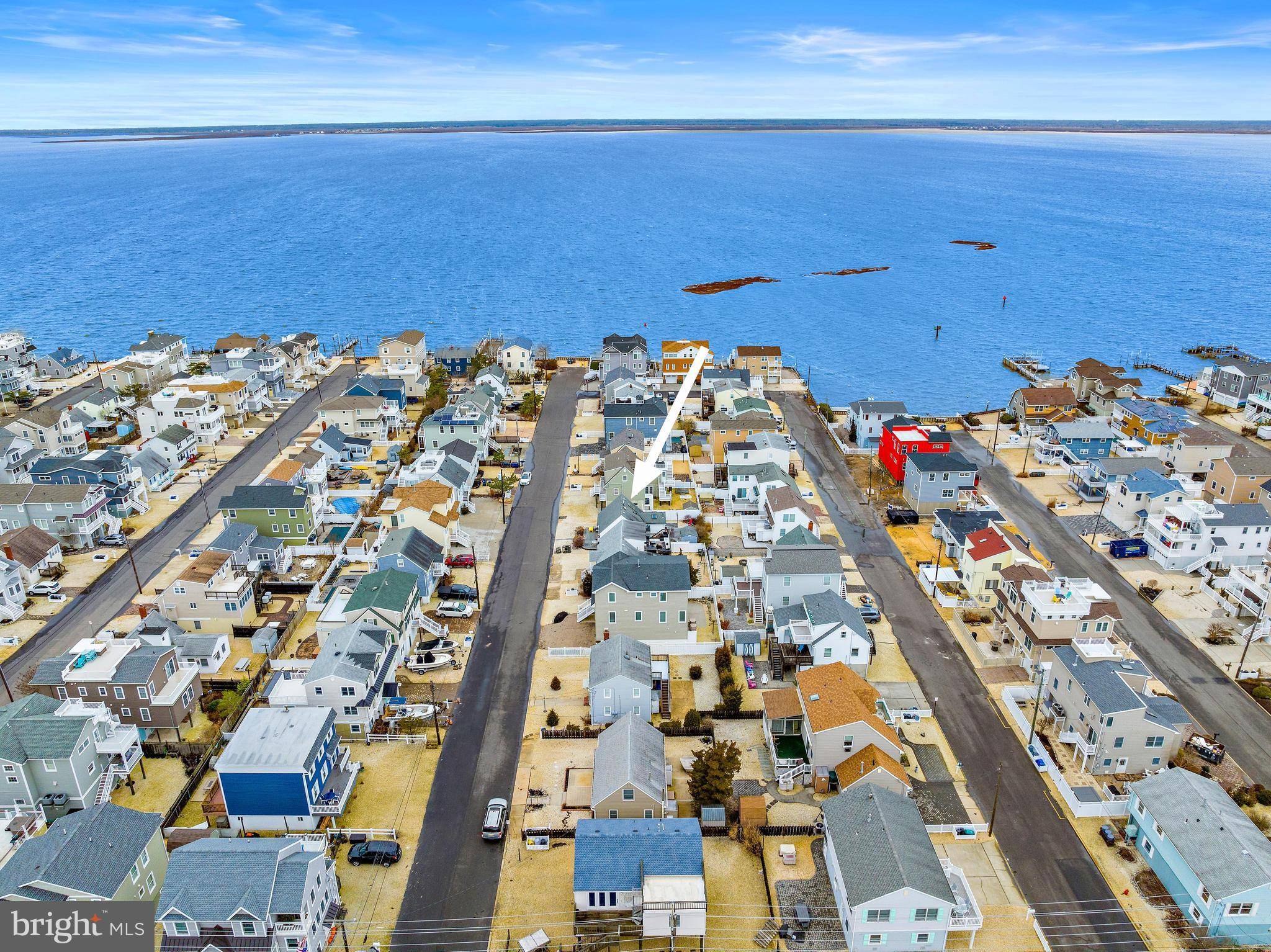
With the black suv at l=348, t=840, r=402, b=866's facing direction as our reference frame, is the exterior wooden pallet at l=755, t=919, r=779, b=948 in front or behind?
behind

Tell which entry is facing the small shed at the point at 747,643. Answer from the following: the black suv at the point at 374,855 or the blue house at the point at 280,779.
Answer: the blue house

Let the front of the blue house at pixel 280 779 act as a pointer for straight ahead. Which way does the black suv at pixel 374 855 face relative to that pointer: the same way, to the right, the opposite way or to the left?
the opposite way

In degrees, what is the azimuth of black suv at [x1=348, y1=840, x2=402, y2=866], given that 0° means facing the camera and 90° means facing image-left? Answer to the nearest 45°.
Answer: approximately 90°

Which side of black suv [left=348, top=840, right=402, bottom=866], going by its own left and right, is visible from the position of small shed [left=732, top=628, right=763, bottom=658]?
back

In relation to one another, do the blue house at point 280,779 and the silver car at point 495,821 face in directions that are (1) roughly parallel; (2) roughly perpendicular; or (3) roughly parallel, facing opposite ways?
roughly perpendicular

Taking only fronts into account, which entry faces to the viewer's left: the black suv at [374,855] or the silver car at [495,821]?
the black suv

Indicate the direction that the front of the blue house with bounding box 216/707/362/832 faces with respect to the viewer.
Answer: facing to the right of the viewer

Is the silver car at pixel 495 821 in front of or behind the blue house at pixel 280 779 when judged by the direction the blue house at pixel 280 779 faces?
in front

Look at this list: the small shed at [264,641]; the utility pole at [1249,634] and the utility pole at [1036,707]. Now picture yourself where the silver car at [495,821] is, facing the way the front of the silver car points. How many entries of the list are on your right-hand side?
2

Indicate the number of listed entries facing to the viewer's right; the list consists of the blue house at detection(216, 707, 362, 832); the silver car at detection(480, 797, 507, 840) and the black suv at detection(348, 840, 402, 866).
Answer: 1

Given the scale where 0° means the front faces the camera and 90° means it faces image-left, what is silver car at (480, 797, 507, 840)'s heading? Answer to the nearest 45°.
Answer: approximately 180°

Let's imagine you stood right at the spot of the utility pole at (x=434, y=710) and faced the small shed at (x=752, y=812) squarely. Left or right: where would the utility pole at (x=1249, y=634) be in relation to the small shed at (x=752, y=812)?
left

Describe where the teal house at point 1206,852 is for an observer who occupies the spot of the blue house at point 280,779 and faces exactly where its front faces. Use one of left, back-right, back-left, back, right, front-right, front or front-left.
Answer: front-right
